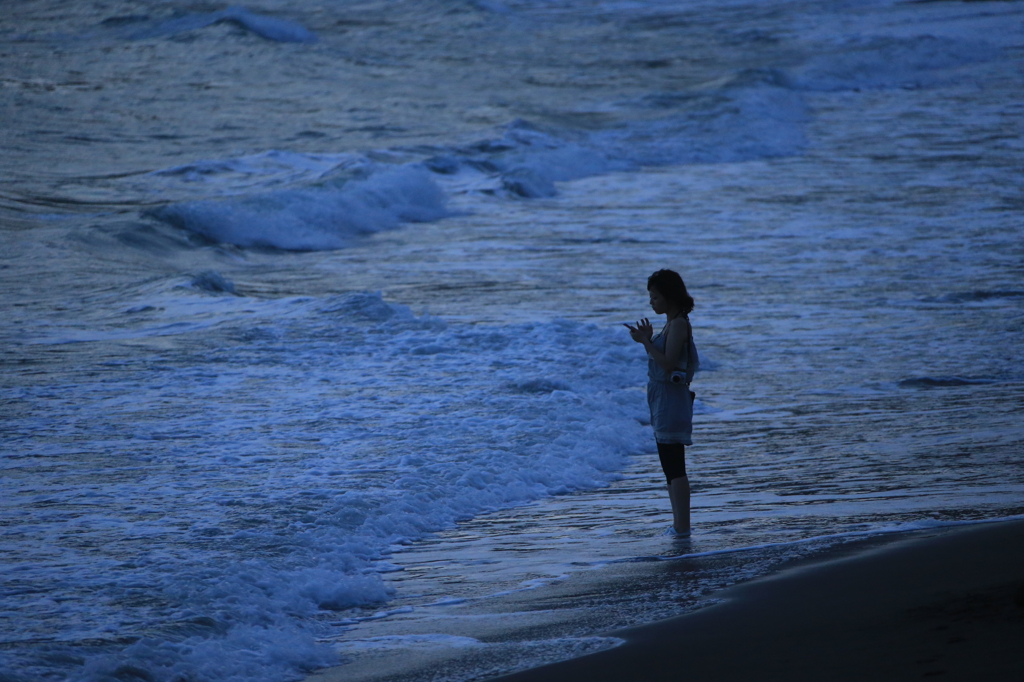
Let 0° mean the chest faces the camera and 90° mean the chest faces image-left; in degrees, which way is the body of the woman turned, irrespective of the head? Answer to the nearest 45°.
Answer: approximately 90°

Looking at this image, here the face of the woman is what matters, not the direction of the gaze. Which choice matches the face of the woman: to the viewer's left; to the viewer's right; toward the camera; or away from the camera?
to the viewer's left
